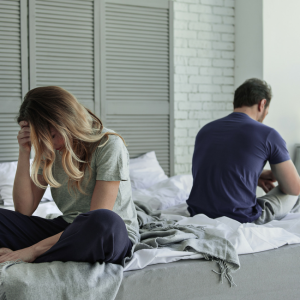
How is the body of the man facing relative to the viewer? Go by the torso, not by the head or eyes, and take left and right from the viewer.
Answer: facing away from the viewer and to the right of the viewer

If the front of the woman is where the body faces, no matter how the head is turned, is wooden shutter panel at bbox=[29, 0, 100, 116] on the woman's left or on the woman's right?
on the woman's right

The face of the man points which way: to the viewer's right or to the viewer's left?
to the viewer's right

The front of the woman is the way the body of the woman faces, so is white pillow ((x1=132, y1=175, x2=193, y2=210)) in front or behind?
behind

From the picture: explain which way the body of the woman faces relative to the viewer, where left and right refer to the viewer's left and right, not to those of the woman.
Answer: facing the viewer and to the left of the viewer

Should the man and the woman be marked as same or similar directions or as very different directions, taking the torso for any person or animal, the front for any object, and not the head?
very different directions
